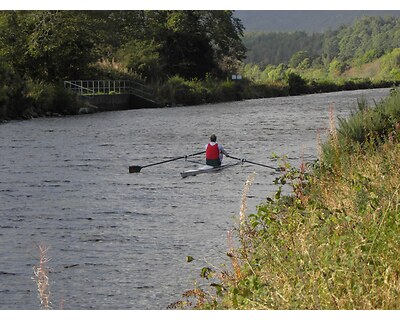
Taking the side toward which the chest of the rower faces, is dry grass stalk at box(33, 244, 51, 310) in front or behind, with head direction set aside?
behind

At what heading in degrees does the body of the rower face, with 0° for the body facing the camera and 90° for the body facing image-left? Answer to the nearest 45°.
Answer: approximately 225°
